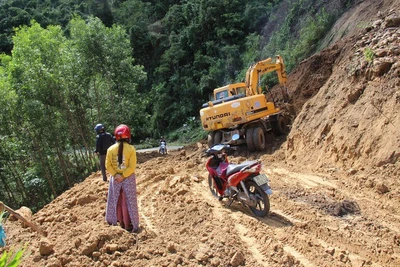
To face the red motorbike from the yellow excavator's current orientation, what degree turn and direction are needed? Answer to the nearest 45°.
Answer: approximately 135° to its right

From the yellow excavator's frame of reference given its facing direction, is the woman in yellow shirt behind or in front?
behind

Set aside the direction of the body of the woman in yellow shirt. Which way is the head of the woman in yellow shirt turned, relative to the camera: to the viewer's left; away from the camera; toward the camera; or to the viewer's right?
away from the camera

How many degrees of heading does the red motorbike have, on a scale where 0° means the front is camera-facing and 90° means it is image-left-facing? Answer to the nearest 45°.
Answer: approximately 135°

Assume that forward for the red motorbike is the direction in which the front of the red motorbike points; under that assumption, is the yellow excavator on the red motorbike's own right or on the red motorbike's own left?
on the red motorbike's own right

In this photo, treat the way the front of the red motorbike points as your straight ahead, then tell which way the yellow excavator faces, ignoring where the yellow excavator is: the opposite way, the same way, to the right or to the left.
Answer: to the right

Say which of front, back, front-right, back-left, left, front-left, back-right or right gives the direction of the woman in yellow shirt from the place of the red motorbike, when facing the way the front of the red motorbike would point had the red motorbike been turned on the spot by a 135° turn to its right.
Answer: back-right

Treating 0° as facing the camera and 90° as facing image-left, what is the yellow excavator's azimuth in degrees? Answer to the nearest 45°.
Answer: approximately 225°
